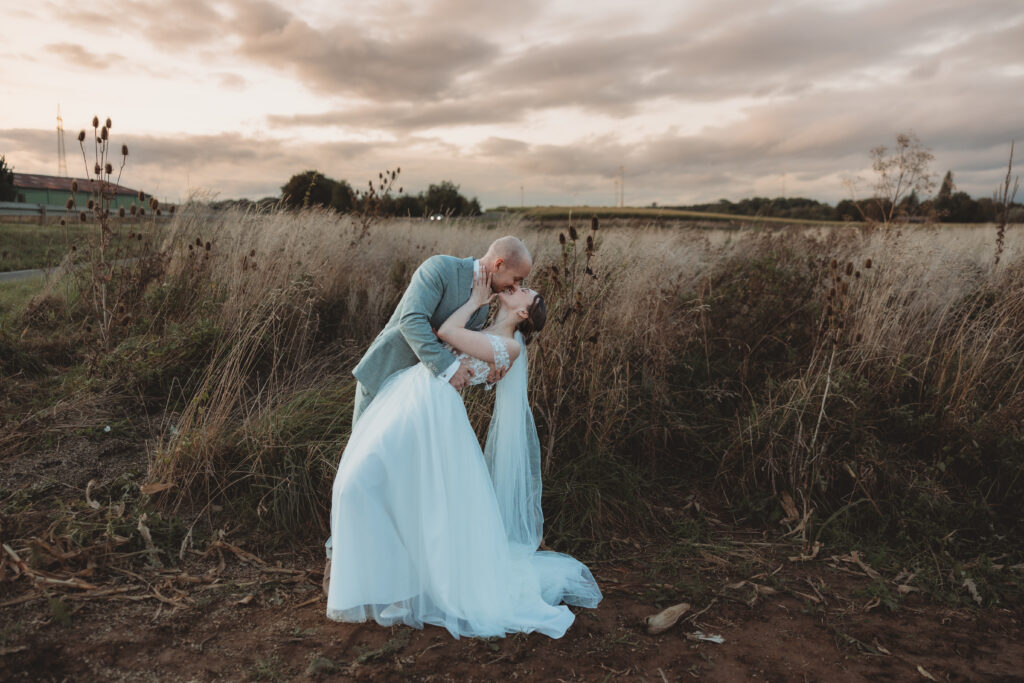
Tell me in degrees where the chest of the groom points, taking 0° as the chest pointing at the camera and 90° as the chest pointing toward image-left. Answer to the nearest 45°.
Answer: approximately 270°
